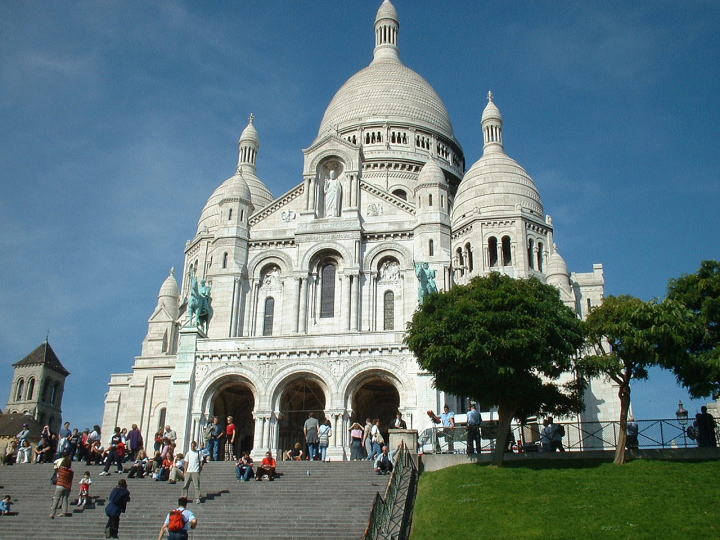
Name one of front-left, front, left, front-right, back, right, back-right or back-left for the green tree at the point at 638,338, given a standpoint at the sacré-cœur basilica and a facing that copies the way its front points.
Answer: front-left

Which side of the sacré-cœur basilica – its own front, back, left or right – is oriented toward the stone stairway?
front

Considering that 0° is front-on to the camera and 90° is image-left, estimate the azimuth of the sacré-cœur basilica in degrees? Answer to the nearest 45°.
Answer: approximately 0°

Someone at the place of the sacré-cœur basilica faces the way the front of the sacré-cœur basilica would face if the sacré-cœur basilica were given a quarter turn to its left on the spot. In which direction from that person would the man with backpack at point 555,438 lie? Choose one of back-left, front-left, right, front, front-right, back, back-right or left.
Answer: front-right

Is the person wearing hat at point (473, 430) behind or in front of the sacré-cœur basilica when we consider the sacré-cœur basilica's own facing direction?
in front

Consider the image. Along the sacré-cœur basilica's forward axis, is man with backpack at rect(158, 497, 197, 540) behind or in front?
in front

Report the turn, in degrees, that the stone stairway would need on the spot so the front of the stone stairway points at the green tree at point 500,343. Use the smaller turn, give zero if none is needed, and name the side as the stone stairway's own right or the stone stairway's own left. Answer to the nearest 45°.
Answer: approximately 90° to the stone stairway's own left

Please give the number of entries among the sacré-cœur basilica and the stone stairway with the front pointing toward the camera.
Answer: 2

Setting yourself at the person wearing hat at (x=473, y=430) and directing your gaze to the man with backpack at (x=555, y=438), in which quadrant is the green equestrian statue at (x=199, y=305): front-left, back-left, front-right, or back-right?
back-left
